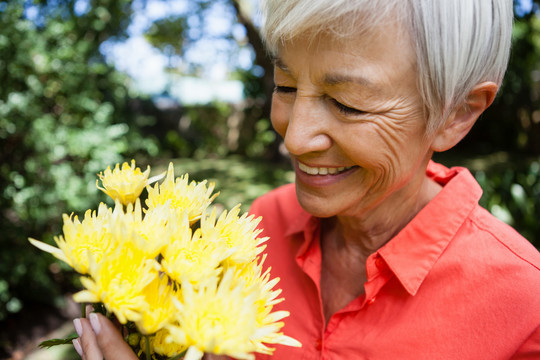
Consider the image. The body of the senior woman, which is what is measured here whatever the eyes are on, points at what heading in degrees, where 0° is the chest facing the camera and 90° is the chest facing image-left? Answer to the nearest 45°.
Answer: approximately 45°
